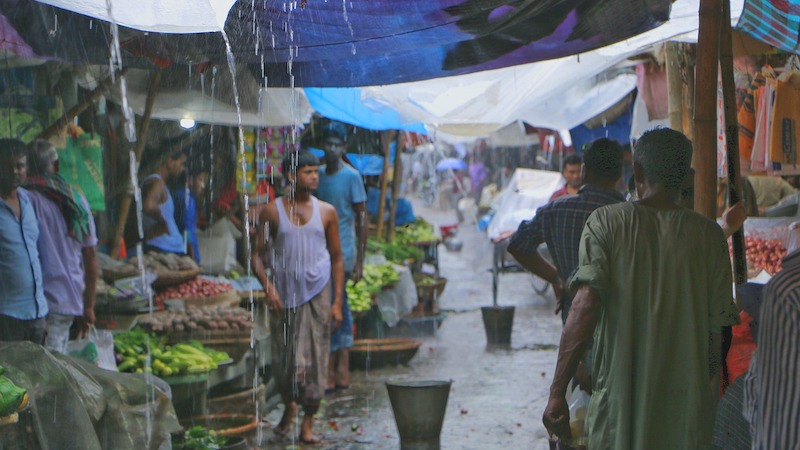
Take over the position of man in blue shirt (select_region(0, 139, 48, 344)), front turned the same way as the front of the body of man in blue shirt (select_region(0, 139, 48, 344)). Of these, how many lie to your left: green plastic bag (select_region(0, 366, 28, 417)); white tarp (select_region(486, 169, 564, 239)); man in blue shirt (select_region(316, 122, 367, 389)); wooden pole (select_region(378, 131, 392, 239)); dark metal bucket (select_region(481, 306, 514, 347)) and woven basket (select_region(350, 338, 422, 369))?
5

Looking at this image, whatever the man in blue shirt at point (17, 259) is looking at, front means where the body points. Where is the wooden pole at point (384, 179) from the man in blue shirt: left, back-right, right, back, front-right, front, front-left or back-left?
left

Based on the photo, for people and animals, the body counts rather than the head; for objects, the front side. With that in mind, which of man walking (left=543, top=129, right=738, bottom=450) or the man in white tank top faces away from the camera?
the man walking

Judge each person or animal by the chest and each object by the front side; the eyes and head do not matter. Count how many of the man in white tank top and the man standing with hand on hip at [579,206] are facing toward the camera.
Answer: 1

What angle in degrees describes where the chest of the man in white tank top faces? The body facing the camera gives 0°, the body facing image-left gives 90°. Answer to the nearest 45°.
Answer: approximately 0°

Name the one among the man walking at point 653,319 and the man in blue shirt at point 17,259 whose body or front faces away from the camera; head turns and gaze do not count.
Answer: the man walking

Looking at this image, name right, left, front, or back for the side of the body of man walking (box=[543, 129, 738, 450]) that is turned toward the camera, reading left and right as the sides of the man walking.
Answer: back

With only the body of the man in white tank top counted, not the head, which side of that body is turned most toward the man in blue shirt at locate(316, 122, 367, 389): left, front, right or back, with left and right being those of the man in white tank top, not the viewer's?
back

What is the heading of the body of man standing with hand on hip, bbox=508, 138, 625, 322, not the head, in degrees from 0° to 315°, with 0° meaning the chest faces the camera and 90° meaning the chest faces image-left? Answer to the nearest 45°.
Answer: approximately 180°

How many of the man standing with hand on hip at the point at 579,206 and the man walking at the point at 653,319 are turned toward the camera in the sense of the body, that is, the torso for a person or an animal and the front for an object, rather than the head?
0

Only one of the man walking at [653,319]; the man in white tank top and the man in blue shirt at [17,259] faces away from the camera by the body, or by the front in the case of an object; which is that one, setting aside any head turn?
the man walking

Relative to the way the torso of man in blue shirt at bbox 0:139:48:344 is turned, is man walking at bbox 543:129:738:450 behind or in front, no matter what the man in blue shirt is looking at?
in front

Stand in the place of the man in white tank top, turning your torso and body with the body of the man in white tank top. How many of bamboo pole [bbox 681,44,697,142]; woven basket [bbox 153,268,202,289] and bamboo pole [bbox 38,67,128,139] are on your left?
1
